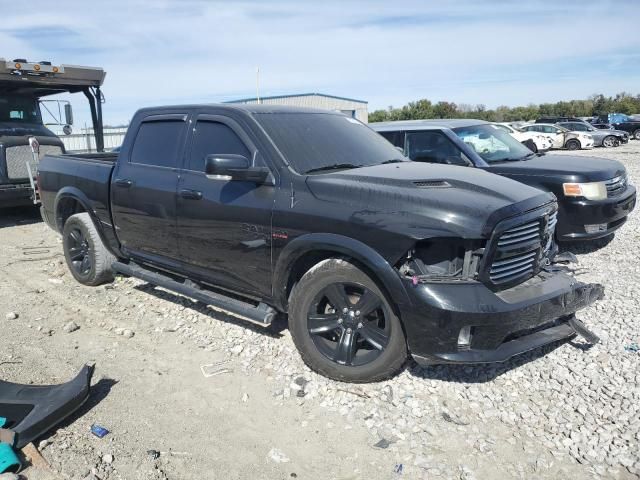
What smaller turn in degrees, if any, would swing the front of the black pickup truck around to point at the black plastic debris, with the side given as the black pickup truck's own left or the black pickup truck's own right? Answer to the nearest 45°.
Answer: approximately 135° to the black pickup truck's own right

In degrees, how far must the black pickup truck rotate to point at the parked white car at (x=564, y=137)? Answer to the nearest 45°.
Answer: approximately 90° to its left

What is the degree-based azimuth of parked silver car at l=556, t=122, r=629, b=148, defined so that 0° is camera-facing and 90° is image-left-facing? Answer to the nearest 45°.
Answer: approximately 315°

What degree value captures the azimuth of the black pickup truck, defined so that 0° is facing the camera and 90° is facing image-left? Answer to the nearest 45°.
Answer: approximately 315°

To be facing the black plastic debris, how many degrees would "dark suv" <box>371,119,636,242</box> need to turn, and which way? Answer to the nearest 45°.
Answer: approximately 90° to its right

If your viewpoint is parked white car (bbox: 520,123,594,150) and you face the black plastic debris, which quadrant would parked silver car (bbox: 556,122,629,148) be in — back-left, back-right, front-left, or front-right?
back-left

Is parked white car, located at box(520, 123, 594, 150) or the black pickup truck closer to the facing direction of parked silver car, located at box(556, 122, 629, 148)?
the black pickup truck

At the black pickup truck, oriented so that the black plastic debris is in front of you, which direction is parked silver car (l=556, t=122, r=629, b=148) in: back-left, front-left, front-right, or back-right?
back-right

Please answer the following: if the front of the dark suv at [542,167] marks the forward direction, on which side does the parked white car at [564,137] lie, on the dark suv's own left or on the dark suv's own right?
on the dark suv's own left
